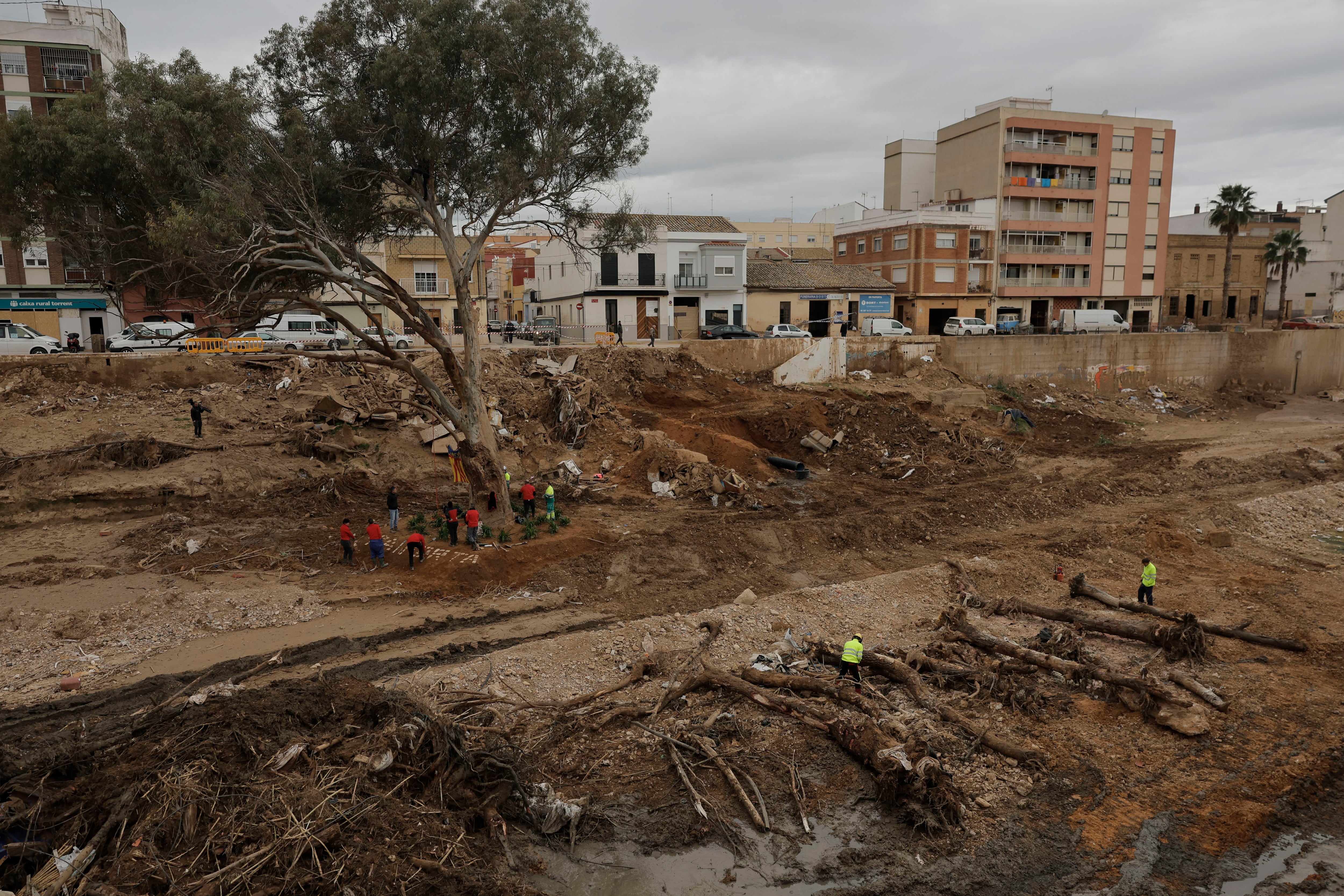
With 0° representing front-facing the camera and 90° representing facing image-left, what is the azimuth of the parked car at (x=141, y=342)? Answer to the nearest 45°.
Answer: approximately 90°

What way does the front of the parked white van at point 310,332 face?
to the viewer's right

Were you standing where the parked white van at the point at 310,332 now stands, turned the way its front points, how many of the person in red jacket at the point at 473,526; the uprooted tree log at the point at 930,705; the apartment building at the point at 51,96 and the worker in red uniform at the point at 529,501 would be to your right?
3

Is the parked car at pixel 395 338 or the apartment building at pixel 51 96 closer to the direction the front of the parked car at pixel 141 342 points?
the apartment building
